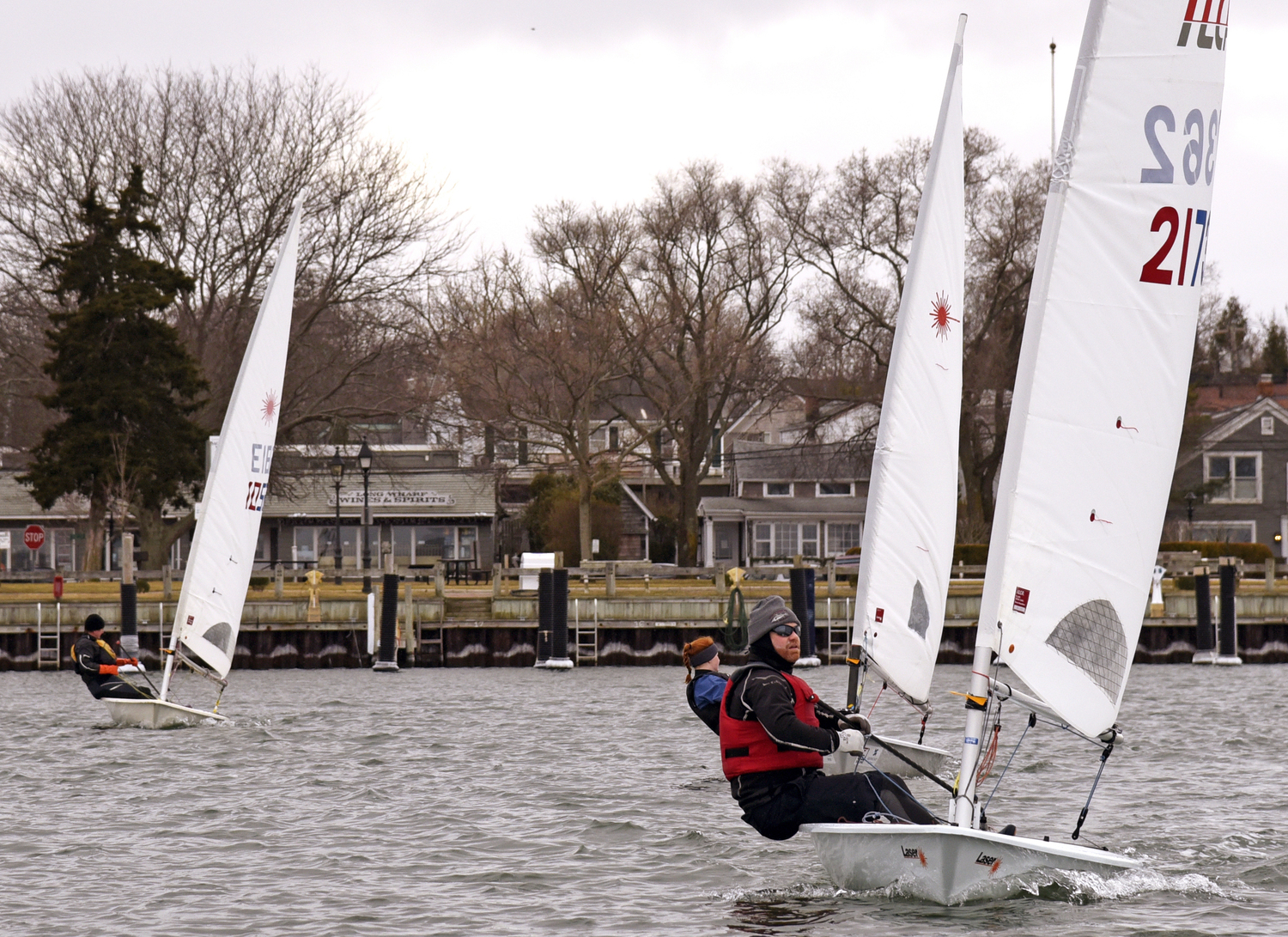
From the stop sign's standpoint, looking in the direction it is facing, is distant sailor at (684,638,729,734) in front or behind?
in front

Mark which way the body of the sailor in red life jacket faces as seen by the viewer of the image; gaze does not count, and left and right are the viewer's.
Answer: facing to the right of the viewer

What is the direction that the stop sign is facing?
toward the camera

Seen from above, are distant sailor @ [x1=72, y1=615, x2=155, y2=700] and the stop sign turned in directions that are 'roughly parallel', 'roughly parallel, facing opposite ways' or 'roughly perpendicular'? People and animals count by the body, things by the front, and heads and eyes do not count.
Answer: roughly perpendicular

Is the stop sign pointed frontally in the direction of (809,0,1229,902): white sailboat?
yes

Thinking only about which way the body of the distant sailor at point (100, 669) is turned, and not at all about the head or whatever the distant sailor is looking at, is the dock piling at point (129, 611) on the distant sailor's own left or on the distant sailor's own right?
on the distant sailor's own left

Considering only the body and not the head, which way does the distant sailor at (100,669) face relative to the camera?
to the viewer's right

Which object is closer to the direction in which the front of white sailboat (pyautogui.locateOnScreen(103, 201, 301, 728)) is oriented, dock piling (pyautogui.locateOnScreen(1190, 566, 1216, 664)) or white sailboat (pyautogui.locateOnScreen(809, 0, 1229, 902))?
the white sailboat
